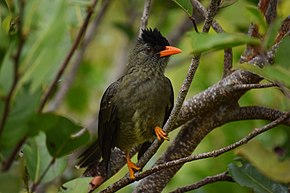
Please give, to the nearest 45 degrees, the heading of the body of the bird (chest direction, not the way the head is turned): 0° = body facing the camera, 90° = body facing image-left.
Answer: approximately 315°

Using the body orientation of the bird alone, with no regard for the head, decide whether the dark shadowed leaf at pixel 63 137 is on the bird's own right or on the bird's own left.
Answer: on the bird's own right

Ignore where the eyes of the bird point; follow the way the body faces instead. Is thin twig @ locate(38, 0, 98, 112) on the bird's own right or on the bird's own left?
on the bird's own right

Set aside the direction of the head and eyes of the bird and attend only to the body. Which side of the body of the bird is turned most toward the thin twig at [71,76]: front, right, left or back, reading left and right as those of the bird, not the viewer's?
back
